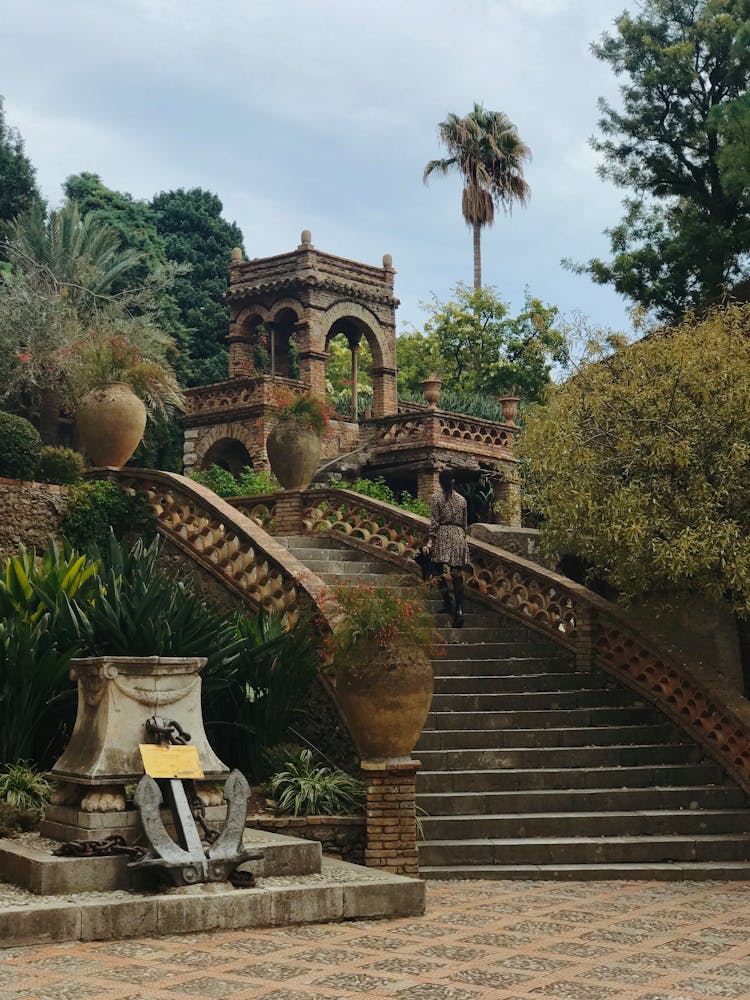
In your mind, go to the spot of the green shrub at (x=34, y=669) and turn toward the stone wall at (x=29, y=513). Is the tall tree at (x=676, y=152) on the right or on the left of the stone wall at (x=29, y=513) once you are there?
right

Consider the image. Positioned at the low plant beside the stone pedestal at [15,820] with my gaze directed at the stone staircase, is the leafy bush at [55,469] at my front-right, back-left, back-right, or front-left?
front-left

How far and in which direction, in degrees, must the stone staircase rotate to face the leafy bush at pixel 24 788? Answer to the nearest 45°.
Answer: approximately 45° to its right

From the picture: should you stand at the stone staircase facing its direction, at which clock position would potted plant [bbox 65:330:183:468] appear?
The potted plant is roughly at 4 o'clock from the stone staircase.

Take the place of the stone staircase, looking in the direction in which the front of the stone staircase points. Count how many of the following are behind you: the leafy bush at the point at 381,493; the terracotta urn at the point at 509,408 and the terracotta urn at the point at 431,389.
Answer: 3

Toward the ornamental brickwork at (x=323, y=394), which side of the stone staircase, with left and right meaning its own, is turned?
back

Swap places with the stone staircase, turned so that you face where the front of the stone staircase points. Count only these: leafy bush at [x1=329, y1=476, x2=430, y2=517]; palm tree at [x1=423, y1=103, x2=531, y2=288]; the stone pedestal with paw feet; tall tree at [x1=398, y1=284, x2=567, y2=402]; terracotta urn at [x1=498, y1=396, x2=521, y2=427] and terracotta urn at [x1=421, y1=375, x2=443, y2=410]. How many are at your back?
5

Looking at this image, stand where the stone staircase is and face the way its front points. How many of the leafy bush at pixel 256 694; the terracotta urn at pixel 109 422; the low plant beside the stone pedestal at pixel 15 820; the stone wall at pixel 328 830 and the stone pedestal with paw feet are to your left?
0

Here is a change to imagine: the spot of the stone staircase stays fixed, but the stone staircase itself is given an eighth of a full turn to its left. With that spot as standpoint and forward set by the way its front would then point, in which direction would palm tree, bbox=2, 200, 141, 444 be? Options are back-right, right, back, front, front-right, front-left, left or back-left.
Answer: back

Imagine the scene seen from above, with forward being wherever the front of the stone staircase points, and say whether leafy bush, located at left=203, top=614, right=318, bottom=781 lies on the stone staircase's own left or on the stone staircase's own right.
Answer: on the stone staircase's own right

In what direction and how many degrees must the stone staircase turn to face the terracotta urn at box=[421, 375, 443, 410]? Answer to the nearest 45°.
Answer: approximately 180°

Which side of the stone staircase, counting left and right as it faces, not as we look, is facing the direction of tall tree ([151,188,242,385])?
back

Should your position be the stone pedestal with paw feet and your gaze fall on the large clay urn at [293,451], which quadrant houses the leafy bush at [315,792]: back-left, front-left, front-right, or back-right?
front-right

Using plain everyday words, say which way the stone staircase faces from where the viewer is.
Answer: facing the viewer

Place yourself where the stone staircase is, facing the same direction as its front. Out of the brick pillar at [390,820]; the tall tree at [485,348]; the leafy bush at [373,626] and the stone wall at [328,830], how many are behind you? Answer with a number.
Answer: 1

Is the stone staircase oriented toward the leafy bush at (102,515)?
no
